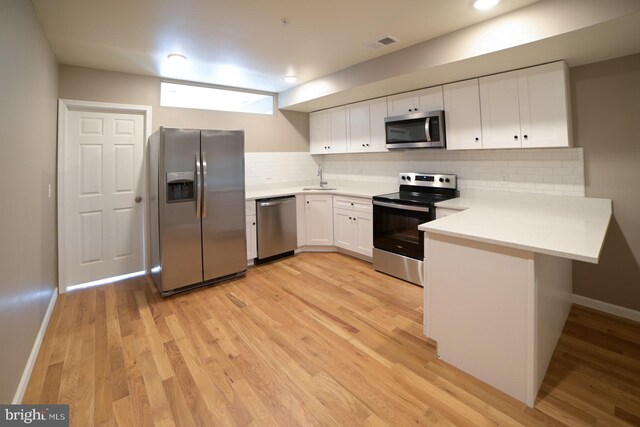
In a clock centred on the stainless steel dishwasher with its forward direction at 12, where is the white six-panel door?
The white six-panel door is roughly at 4 o'clock from the stainless steel dishwasher.

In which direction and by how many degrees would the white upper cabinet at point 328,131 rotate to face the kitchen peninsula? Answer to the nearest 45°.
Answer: approximately 45° to its left

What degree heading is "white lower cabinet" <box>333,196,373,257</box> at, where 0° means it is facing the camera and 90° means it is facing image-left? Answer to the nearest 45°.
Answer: approximately 45°

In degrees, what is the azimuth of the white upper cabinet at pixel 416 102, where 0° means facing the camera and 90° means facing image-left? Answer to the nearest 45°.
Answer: approximately 45°

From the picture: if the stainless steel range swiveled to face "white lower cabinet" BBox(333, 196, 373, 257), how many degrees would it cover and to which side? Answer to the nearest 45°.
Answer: approximately 90° to its right

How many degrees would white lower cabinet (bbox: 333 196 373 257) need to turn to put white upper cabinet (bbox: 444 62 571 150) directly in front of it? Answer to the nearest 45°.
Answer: approximately 90° to its left
